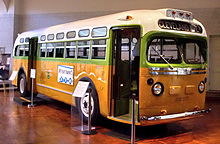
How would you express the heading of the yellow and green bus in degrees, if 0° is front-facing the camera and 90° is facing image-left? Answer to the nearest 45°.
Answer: approximately 315°
